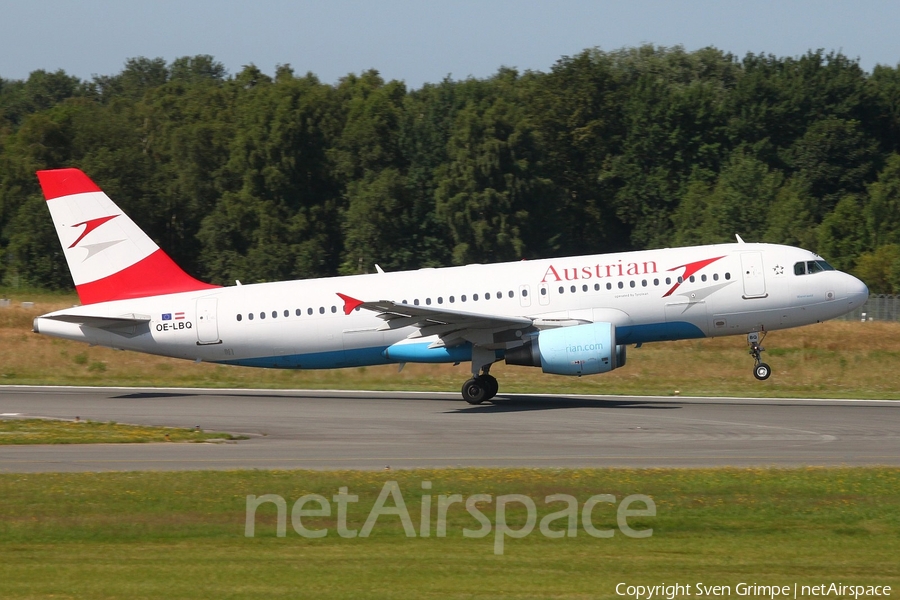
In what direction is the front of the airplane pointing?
to the viewer's right
